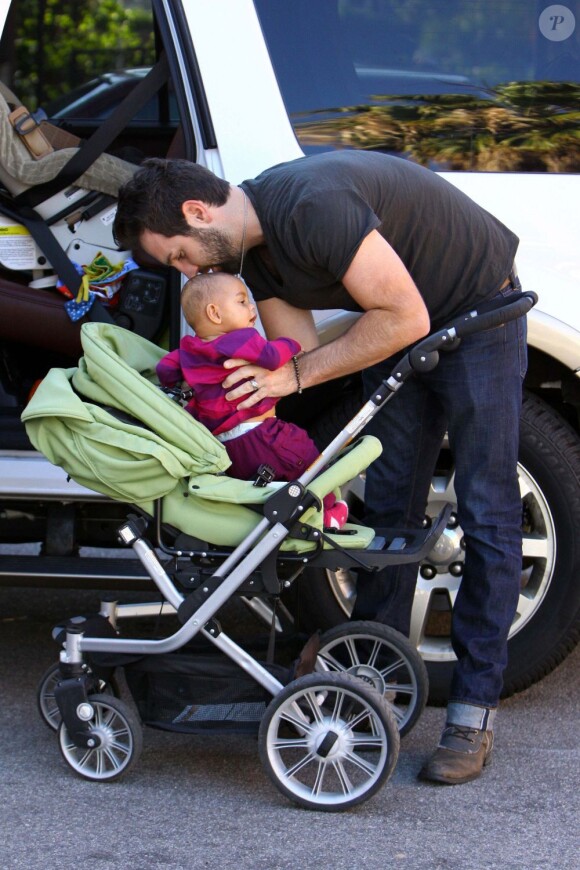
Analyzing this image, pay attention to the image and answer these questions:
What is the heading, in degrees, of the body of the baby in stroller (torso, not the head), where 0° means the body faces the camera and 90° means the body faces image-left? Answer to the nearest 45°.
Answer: approximately 270°

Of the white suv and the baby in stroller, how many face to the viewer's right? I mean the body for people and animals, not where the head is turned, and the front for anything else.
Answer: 1

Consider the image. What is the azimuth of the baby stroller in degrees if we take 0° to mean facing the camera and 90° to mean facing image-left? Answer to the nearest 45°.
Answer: approximately 90°

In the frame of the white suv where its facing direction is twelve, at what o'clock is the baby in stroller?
The baby in stroller is roughly at 10 o'clock from the white suv.

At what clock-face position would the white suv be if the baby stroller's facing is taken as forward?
The white suv is roughly at 4 o'clock from the baby stroller.

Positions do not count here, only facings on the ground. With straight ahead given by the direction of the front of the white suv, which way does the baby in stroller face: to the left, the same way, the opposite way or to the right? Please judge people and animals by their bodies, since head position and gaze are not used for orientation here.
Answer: the opposite way

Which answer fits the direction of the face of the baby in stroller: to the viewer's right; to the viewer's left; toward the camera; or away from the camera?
to the viewer's right

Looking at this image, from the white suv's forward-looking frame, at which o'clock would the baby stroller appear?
The baby stroller is roughly at 10 o'clock from the white suv.

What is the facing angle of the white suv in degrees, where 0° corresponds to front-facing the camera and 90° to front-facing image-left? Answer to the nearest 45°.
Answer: approximately 90°
